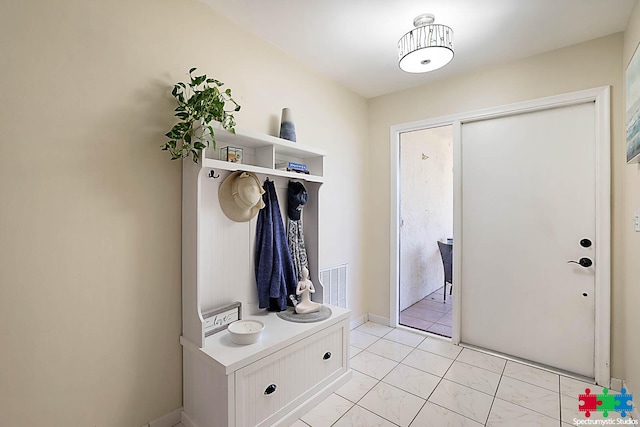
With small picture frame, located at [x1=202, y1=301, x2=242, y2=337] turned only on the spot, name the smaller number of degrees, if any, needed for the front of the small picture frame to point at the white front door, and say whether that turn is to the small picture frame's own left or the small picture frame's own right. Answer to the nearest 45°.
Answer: approximately 45° to the small picture frame's own left

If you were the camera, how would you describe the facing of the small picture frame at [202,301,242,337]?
facing the viewer and to the right of the viewer

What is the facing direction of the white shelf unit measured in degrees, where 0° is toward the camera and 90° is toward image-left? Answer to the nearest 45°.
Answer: approximately 315°

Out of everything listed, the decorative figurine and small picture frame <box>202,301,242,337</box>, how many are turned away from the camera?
0
